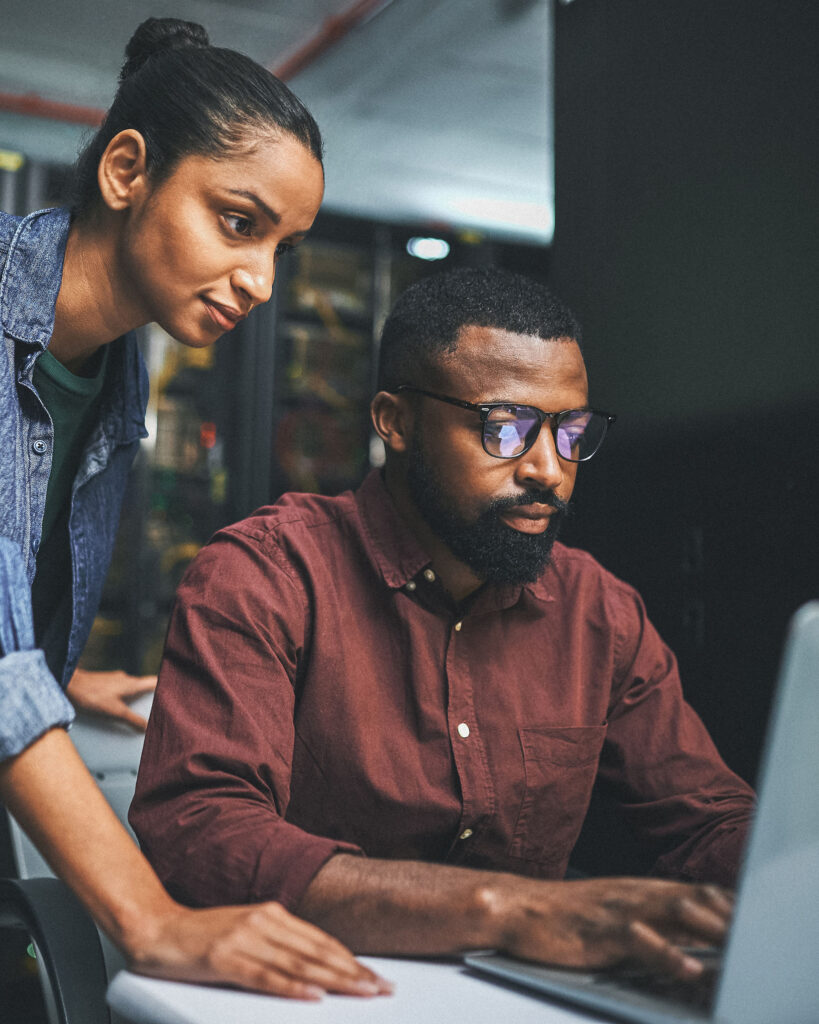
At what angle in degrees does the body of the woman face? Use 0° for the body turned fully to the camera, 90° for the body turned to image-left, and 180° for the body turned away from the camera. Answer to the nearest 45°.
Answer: approximately 315°

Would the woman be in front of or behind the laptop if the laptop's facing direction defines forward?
in front

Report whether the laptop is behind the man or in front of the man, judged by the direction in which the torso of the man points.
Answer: in front

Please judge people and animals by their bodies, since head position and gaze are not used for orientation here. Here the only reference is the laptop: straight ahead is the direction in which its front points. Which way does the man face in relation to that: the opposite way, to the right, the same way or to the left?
the opposite way

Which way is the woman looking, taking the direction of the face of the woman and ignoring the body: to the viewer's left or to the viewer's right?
to the viewer's right

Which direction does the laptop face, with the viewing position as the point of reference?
facing away from the viewer and to the left of the viewer

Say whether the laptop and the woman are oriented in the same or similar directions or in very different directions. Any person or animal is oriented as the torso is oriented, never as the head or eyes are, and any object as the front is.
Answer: very different directions

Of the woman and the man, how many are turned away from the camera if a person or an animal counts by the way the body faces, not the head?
0

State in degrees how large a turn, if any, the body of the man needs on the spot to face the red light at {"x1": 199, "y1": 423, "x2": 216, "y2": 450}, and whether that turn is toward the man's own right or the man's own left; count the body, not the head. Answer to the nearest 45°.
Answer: approximately 135° to the man's own left

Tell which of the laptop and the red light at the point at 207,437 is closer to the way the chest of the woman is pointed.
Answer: the laptop
